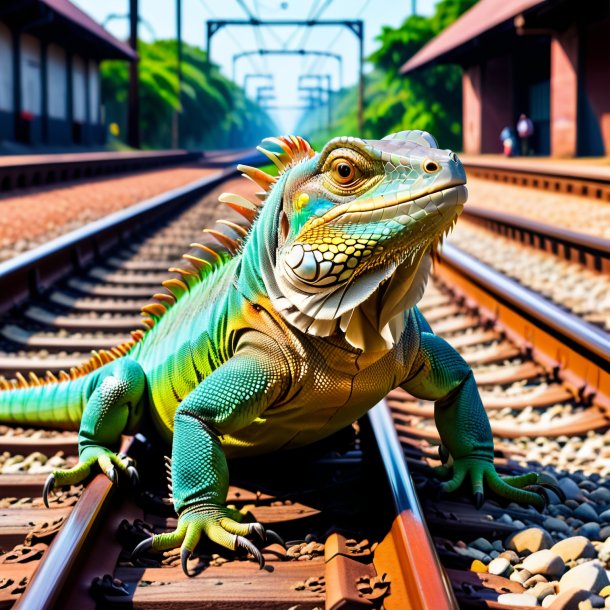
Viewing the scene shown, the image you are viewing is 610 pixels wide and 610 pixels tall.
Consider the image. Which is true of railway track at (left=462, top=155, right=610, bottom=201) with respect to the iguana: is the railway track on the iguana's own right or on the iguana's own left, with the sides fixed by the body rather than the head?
on the iguana's own left

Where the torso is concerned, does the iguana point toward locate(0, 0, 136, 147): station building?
no

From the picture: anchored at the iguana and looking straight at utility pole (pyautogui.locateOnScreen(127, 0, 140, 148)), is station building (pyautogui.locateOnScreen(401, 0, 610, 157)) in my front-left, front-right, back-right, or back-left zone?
front-right

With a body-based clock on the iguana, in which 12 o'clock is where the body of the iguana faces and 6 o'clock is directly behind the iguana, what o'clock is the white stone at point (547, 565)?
The white stone is roughly at 11 o'clock from the iguana.

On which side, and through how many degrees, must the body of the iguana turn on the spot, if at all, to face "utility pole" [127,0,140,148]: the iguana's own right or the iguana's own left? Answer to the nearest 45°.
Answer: approximately 135° to the iguana's own left

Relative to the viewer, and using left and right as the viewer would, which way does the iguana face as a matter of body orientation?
facing the viewer and to the right of the viewer

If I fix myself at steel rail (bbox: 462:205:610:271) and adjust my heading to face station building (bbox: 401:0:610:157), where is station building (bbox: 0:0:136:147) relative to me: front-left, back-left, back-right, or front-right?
front-left

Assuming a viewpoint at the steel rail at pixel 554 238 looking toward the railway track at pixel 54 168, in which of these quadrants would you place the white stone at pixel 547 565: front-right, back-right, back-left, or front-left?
back-left

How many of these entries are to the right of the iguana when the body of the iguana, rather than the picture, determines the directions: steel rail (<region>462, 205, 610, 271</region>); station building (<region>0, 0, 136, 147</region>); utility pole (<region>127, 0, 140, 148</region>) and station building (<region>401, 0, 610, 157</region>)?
0

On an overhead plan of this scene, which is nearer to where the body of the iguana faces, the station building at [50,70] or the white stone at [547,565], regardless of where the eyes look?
the white stone

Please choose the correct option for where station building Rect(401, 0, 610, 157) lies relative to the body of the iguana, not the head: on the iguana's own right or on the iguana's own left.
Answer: on the iguana's own left
